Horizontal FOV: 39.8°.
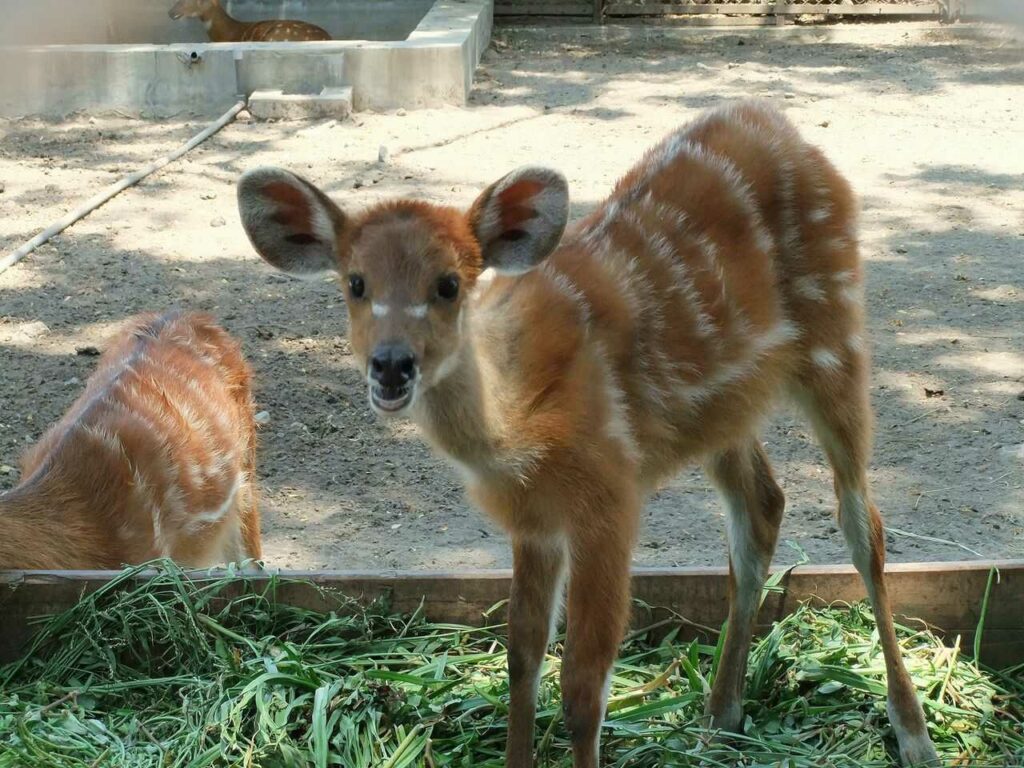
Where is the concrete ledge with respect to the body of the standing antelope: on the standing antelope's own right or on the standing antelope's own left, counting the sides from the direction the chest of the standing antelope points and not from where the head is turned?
on the standing antelope's own right

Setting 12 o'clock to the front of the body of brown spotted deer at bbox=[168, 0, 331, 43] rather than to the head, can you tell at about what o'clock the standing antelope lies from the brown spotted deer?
The standing antelope is roughly at 9 o'clock from the brown spotted deer.

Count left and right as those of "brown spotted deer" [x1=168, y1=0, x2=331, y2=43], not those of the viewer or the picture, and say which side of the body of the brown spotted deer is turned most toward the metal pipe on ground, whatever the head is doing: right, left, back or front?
left

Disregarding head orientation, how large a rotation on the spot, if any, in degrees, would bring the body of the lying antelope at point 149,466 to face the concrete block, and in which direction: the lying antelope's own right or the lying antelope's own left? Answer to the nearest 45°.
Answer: approximately 135° to the lying antelope's own right

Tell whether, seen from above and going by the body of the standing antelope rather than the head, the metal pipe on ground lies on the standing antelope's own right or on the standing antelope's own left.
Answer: on the standing antelope's own right

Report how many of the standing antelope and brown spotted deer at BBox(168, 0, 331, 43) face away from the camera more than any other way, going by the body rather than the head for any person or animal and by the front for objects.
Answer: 0

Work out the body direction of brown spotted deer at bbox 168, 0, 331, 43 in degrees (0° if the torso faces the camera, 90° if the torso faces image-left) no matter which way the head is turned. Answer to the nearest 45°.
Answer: approximately 90°

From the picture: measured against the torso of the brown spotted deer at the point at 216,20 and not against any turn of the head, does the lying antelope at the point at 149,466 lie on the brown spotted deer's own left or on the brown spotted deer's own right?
on the brown spotted deer's own left

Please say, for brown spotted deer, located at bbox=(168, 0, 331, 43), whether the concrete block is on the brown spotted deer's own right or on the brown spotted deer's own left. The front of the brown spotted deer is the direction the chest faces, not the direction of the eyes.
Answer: on the brown spotted deer's own left

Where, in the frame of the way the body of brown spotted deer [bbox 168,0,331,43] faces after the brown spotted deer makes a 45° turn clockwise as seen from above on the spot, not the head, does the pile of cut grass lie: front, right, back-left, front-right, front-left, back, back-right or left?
back-left

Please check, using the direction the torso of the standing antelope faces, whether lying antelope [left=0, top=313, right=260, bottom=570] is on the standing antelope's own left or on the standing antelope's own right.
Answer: on the standing antelope's own right
